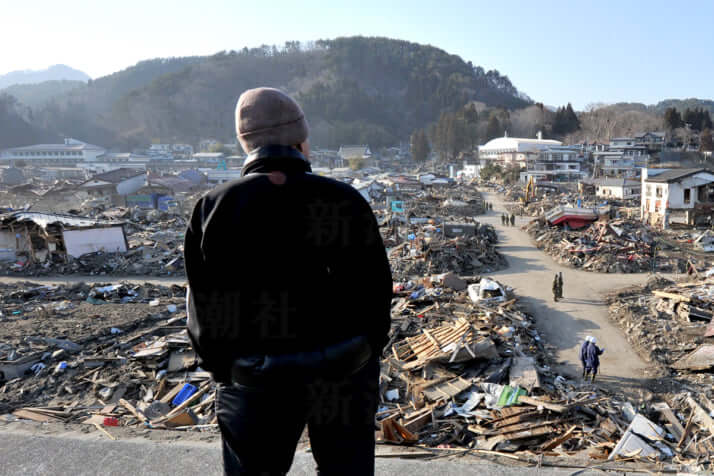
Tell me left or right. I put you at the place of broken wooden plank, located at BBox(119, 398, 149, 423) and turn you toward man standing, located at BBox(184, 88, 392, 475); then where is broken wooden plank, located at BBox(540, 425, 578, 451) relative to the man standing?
left

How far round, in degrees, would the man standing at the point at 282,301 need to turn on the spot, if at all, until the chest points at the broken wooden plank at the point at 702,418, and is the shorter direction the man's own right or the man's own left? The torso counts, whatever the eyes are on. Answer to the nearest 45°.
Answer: approximately 45° to the man's own right

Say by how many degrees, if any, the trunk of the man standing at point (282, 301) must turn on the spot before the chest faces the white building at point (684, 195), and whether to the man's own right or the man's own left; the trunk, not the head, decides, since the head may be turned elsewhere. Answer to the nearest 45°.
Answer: approximately 45° to the man's own right

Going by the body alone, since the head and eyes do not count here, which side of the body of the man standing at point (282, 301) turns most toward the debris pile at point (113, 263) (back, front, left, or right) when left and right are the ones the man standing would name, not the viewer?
front

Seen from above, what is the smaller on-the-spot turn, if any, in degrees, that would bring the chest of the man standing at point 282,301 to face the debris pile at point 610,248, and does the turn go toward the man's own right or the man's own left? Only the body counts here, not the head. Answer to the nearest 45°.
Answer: approximately 45° to the man's own right

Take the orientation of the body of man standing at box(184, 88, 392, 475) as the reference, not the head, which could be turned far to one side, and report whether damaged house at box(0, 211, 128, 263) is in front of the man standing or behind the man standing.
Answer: in front

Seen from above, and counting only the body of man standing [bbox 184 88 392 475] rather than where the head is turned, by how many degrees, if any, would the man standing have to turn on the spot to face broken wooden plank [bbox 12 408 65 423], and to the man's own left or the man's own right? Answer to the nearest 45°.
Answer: approximately 45° to the man's own left

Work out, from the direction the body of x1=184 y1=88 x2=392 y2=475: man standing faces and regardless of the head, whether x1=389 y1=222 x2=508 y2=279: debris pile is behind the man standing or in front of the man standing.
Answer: in front

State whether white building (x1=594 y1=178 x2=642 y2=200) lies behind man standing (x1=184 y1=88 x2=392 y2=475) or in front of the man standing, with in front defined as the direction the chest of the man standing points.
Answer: in front

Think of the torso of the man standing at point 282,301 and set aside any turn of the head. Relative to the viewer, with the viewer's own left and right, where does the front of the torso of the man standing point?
facing away from the viewer
